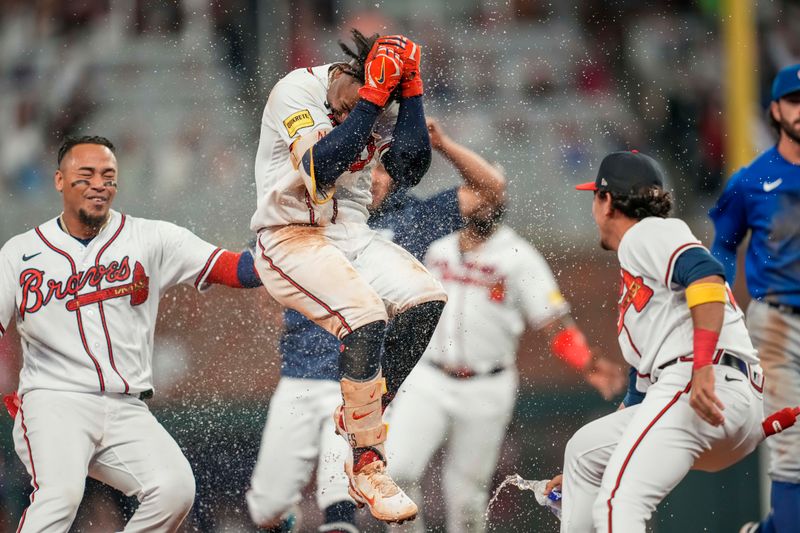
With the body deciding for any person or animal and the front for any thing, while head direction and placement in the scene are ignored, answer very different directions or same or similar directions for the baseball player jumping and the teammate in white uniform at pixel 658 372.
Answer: very different directions

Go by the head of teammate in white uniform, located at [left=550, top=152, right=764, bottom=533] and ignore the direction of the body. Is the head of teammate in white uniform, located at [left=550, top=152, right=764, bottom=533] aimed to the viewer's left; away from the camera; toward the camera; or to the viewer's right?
to the viewer's left

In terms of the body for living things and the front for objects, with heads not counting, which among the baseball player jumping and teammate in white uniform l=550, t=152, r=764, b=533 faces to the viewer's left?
the teammate in white uniform

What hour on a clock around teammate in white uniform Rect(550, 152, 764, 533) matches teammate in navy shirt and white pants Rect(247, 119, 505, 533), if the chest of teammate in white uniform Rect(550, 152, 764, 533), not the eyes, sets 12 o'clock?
teammate in navy shirt and white pants Rect(247, 119, 505, 533) is roughly at 1 o'clock from teammate in white uniform Rect(550, 152, 764, 533).

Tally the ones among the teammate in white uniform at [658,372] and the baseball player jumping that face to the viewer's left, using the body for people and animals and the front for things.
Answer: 1

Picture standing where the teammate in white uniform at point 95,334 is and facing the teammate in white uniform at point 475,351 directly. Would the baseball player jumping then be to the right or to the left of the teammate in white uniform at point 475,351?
right

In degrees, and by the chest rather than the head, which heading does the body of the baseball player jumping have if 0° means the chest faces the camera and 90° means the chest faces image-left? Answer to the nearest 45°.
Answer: approximately 315°

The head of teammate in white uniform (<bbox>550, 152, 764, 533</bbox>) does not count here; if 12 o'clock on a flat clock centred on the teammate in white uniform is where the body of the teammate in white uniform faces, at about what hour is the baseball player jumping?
The baseball player jumping is roughly at 12 o'clock from the teammate in white uniform.

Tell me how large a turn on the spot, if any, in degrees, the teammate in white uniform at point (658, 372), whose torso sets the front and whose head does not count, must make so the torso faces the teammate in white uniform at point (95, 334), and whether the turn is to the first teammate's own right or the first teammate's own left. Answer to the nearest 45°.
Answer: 0° — they already face them

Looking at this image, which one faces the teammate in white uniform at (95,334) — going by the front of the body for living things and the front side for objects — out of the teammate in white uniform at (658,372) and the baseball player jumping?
the teammate in white uniform at (658,372)

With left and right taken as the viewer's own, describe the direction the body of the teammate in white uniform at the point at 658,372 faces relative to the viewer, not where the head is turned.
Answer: facing to the left of the viewer
